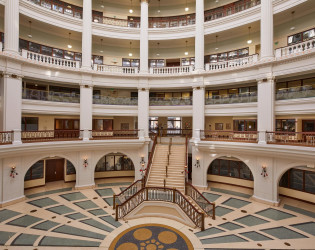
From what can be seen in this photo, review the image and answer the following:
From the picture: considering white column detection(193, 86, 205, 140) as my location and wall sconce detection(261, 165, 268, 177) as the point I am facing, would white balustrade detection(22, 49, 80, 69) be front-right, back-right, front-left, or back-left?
back-right

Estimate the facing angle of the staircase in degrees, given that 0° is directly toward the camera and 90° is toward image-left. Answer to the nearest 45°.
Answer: approximately 0°

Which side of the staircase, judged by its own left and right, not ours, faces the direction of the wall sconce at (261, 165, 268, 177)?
left

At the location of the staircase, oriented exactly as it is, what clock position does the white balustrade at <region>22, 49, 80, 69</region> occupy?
The white balustrade is roughly at 3 o'clock from the staircase.

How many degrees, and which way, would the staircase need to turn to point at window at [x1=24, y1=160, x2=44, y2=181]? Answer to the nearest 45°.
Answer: approximately 90° to its right

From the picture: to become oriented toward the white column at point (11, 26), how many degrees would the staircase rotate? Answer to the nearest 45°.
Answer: approximately 90° to its right

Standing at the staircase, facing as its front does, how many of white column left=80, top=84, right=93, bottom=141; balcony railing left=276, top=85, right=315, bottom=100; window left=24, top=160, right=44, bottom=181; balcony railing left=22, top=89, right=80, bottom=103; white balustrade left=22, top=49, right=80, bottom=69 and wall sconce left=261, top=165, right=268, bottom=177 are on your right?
4

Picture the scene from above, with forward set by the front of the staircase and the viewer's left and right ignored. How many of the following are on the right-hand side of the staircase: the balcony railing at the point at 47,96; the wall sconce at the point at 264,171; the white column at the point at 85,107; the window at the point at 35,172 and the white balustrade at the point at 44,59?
4

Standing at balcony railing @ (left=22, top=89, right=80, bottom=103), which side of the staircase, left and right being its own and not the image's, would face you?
right
